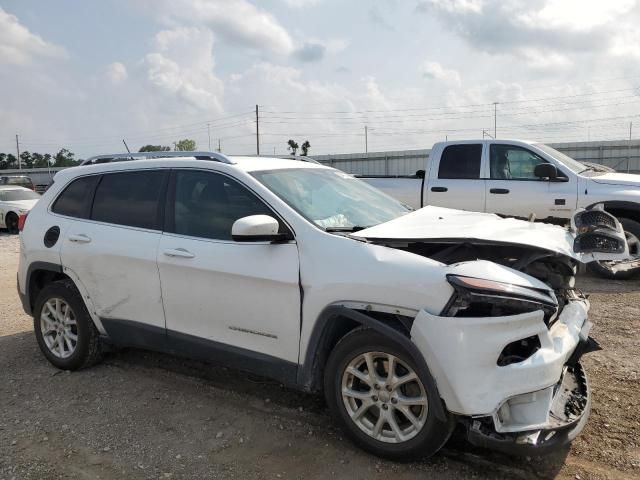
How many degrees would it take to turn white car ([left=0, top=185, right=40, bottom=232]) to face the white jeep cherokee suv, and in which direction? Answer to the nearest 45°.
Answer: approximately 45° to its right

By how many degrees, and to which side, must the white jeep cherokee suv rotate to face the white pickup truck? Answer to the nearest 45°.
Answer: approximately 90° to its left

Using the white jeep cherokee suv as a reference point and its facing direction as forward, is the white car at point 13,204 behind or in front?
behind

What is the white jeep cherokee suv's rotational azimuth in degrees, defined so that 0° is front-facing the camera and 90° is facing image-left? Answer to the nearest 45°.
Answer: approximately 315°
